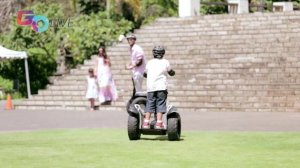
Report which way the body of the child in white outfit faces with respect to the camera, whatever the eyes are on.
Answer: toward the camera

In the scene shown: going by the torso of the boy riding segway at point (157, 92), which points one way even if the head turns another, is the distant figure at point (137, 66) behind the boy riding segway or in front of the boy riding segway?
in front

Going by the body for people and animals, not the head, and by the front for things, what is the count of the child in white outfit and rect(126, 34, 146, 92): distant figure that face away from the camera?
0

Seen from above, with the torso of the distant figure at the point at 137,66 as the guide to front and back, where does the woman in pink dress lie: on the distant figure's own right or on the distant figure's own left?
on the distant figure's own right

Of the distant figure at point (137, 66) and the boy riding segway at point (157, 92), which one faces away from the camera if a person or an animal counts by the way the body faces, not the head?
the boy riding segway

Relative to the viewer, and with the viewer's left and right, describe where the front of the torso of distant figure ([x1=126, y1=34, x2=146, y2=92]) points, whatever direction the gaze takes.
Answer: facing the viewer and to the left of the viewer

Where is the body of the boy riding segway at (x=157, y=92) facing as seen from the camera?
away from the camera

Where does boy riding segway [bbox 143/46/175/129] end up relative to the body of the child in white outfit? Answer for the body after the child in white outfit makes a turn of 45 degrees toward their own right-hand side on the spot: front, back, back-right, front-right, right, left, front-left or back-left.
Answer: front-left

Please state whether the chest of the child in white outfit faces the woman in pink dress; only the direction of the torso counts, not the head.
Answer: no

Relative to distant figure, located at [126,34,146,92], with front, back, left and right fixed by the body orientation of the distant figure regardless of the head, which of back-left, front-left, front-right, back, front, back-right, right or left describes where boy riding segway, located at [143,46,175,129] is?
front-left
